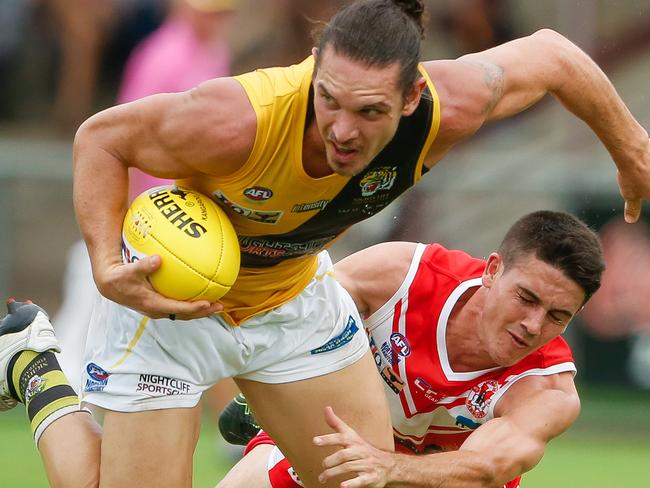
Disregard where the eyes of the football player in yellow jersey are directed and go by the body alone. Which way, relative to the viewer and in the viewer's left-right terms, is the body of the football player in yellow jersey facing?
facing the viewer
